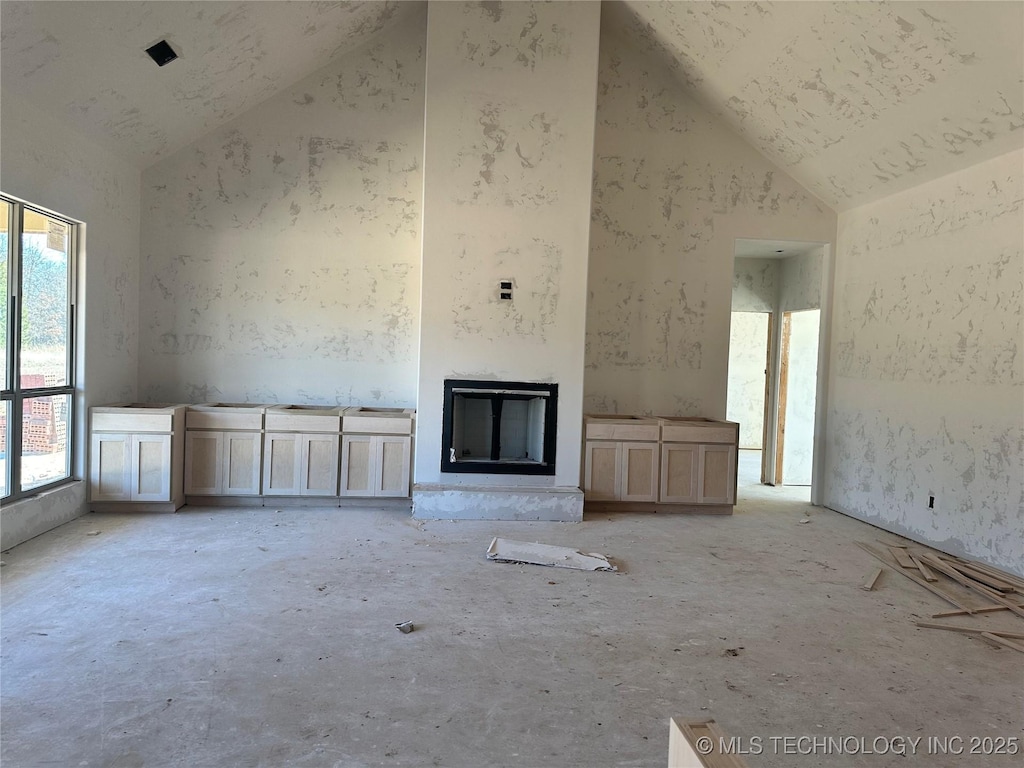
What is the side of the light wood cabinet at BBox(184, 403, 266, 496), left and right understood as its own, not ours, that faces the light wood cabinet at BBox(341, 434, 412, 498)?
left

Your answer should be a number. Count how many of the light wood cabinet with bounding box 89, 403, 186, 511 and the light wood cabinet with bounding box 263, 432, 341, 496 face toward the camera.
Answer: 2

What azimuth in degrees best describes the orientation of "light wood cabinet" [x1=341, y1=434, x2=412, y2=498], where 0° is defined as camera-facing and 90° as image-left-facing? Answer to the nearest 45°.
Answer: approximately 0°
